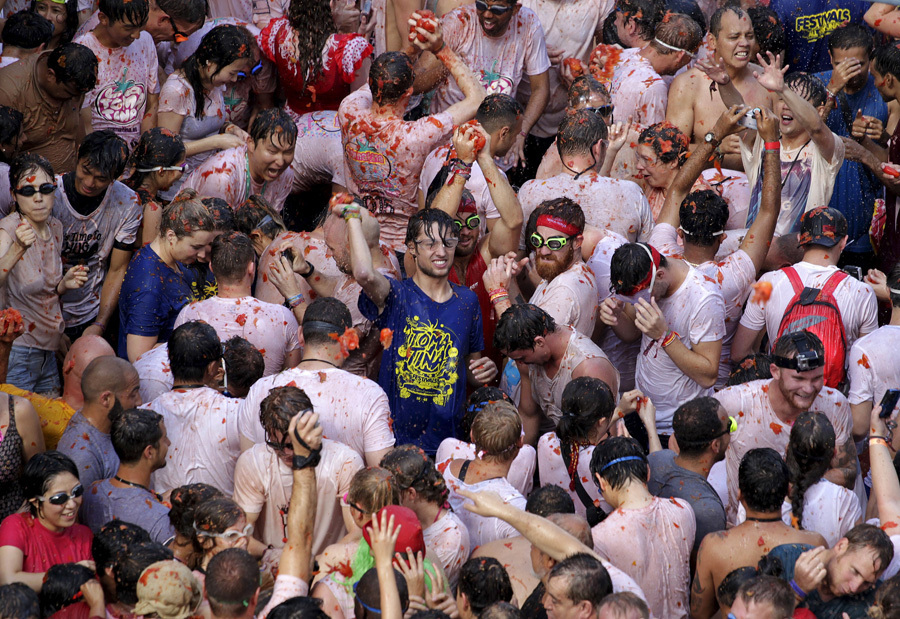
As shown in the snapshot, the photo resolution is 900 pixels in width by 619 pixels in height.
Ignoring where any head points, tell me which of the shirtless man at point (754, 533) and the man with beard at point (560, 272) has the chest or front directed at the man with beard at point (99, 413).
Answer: the man with beard at point (560, 272)

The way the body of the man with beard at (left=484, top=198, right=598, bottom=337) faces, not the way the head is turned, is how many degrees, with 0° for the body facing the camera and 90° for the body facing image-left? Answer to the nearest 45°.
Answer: approximately 45°

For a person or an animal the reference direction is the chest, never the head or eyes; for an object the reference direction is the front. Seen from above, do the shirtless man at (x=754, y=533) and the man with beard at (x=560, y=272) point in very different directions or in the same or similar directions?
very different directions

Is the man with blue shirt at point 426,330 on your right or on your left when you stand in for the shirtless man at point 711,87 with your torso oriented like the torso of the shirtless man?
on your right

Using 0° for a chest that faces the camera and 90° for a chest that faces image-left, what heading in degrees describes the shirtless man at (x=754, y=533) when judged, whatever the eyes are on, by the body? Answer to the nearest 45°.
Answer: approximately 180°

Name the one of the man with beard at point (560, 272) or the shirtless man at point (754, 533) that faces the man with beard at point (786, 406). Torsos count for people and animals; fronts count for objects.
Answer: the shirtless man

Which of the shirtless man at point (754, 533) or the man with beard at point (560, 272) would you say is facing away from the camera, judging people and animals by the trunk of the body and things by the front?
the shirtless man

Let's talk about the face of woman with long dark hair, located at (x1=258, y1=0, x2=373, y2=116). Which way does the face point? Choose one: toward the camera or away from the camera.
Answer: away from the camera

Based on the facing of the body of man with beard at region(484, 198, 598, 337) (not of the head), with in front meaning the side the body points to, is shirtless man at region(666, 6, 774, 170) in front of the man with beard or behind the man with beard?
behind

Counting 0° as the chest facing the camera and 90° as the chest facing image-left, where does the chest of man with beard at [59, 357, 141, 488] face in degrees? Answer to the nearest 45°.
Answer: approximately 270°

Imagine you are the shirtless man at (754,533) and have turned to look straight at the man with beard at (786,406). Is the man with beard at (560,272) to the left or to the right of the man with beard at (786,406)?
left

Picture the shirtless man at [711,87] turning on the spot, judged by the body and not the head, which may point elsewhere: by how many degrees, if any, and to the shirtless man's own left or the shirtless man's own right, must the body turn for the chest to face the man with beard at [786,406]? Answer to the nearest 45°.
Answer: approximately 45° to the shirtless man's own right

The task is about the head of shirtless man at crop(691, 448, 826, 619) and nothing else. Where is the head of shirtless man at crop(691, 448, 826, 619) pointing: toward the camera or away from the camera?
away from the camera
